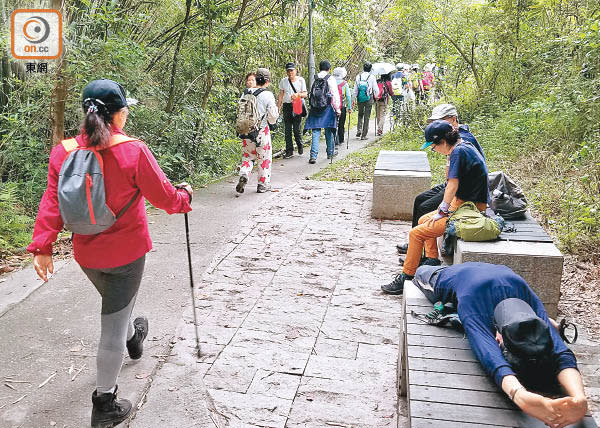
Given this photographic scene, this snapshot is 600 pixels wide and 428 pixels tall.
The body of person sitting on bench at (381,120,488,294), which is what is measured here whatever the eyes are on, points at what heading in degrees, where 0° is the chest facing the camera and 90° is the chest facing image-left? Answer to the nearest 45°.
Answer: approximately 90°

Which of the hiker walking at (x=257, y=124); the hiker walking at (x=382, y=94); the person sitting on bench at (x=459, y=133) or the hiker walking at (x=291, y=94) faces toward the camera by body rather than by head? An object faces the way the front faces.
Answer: the hiker walking at (x=291, y=94)

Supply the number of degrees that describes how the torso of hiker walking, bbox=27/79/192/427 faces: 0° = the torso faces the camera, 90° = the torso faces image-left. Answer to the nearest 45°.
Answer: approximately 225°

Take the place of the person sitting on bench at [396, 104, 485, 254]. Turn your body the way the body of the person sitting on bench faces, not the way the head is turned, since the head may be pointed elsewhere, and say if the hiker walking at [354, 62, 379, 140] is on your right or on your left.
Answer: on your right

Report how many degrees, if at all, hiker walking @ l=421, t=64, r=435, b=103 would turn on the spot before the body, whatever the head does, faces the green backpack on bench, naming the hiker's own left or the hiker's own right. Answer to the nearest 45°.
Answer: approximately 180°

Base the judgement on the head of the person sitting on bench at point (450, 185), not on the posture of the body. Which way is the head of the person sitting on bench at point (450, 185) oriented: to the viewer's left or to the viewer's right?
to the viewer's left

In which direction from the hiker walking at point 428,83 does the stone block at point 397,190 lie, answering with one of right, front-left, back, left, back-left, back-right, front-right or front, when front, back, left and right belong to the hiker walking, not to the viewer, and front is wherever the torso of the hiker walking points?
back

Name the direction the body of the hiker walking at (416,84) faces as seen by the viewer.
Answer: away from the camera

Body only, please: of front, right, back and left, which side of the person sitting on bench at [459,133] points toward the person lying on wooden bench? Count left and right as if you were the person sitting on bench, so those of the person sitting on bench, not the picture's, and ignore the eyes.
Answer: left

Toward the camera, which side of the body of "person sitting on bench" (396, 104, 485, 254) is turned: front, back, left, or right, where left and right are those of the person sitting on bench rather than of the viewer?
left

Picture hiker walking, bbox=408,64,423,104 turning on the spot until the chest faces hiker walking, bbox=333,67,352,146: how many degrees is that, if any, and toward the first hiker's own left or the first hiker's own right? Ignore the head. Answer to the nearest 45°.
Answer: approximately 135° to the first hiker's own left

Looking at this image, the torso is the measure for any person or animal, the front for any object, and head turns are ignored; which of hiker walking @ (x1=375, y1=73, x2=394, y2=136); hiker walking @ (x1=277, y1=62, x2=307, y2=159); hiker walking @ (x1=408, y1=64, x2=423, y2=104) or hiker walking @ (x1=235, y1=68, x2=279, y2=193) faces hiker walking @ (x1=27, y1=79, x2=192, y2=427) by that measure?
hiker walking @ (x1=277, y1=62, x2=307, y2=159)

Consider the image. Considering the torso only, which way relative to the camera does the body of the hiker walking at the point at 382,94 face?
away from the camera

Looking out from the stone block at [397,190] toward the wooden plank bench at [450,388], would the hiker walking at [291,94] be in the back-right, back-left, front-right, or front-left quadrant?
back-right

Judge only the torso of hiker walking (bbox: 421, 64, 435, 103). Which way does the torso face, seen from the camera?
away from the camera
